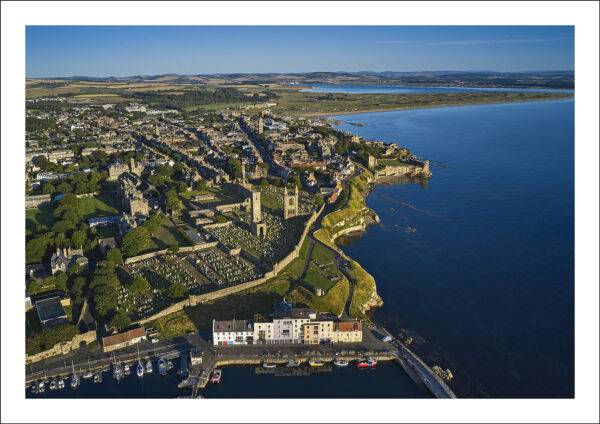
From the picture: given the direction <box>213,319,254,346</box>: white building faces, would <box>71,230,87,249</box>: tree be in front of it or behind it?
behind

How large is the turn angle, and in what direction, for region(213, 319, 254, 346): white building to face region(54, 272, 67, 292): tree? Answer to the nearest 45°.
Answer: approximately 135° to its right

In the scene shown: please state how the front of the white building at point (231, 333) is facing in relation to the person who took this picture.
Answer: facing the viewer

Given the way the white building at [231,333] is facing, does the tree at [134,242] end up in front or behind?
behind

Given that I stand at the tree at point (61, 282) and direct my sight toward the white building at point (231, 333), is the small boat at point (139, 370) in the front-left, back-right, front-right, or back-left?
front-right

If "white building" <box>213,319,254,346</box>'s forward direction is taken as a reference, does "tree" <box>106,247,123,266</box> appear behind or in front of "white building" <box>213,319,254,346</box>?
behind

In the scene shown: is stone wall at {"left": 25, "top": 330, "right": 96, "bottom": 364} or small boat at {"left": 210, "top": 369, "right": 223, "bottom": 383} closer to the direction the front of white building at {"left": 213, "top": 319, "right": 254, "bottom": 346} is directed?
the small boat

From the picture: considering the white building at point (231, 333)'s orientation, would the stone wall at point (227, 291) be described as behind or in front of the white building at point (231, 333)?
behind

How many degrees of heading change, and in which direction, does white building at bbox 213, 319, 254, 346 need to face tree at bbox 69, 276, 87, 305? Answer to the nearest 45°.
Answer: approximately 135° to its right

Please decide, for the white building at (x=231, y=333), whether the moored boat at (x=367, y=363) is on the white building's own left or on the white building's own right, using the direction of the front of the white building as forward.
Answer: on the white building's own left

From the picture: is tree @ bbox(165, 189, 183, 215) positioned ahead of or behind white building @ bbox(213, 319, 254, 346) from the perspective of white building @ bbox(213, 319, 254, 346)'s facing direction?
behind

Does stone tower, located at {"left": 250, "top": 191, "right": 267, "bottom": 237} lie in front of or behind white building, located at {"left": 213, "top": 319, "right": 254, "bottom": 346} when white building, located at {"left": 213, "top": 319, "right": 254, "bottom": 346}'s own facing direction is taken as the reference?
behind
